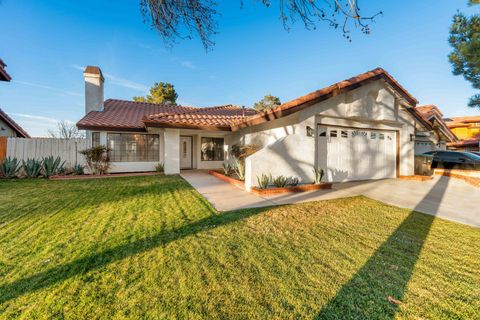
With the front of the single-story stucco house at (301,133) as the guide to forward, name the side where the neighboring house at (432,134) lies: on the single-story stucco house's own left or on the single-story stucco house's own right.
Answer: on the single-story stucco house's own left

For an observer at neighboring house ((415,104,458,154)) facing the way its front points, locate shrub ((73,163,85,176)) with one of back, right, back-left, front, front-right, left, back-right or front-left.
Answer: front-right

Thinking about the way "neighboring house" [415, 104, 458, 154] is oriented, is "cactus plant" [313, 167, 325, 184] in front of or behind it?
in front

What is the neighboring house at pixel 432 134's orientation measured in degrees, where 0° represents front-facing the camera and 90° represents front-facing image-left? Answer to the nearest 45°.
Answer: approximately 0°

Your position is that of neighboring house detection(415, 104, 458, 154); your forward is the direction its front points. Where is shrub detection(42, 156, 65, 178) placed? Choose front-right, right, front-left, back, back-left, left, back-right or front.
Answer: front-right

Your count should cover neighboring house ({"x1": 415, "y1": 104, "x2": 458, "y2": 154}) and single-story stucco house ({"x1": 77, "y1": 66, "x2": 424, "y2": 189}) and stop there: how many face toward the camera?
2

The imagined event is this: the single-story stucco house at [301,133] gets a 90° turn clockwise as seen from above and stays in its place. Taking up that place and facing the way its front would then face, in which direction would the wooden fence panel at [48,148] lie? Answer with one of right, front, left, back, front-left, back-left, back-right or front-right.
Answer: front

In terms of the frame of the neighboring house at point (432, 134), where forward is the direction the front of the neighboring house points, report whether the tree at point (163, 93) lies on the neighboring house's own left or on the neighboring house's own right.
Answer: on the neighboring house's own right

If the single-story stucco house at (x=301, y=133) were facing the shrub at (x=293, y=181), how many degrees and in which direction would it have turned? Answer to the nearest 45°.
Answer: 0° — it already faces it
